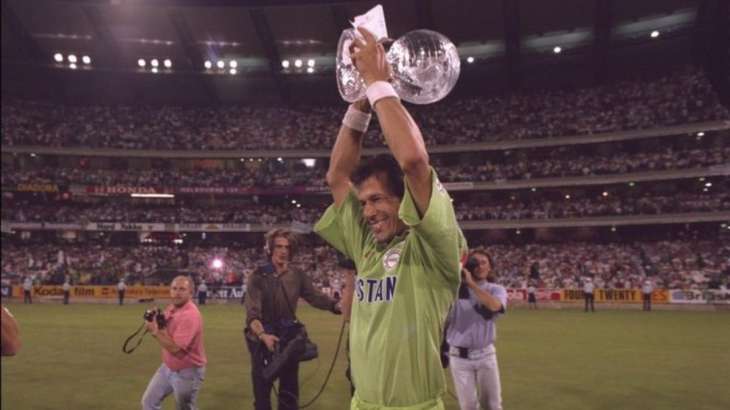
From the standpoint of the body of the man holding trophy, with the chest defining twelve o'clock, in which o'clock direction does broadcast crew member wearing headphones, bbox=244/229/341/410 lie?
The broadcast crew member wearing headphones is roughly at 4 o'clock from the man holding trophy.

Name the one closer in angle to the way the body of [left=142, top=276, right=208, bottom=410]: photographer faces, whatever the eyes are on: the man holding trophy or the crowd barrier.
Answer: the man holding trophy

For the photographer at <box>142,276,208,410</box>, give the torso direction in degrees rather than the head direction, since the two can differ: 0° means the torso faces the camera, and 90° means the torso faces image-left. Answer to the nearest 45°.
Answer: approximately 45°

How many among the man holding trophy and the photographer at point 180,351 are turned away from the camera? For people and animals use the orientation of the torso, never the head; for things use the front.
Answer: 0

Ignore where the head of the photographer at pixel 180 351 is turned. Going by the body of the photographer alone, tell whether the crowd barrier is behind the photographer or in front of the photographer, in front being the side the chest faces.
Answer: behind

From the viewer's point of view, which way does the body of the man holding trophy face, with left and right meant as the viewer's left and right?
facing the viewer and to the left of the viewer

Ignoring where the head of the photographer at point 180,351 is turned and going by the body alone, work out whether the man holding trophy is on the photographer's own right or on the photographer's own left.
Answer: on the photographer's own left

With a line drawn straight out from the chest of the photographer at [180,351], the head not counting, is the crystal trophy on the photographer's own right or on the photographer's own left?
on the photographer's own left

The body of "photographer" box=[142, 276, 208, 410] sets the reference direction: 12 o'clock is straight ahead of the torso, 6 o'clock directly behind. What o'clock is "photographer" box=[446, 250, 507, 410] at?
"photographer" box=[446, 250, 507, 410] is roughly at 8 o'clock from "photographer" box=[142, 276, 208, 410].

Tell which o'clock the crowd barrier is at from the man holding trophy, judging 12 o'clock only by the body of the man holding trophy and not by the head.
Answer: The crowd barrier is roughly at 5 o'clock from the man holding trophy.
